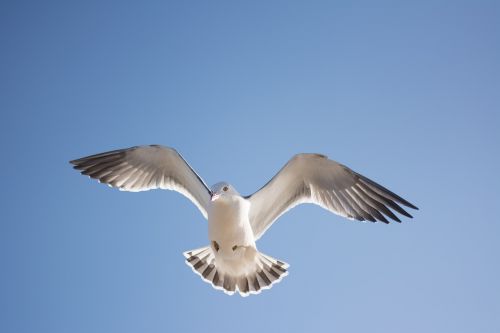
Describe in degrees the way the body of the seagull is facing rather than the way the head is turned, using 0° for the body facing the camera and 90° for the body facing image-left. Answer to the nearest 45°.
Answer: approximately 0°
